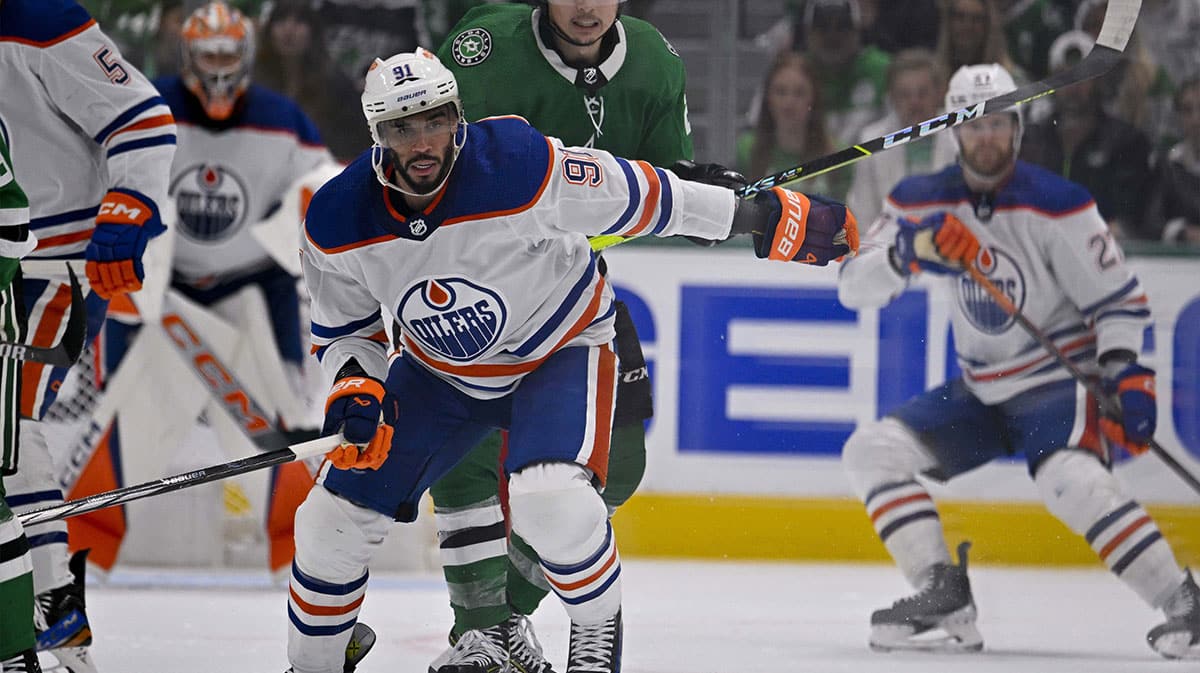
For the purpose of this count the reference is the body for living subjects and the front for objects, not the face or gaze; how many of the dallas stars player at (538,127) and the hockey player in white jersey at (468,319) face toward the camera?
2

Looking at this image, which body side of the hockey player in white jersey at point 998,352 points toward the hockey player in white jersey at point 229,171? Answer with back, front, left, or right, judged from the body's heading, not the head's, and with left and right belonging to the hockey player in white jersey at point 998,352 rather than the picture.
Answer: right

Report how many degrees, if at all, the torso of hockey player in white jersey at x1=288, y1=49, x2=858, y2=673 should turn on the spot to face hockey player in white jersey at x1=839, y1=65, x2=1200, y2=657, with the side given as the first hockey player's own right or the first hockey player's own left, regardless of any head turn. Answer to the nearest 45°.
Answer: approximately 135° to the first hockey player's own left

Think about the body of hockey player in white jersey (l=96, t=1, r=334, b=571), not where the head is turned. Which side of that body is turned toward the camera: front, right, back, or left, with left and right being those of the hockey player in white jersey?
front

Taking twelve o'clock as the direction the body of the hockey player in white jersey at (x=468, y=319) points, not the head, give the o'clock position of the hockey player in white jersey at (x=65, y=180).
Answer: the hockey player in white jersey at (x=65, y=180) is roughly at 4 o'clock from the hockey player in white jersey at (x=468, y=319).

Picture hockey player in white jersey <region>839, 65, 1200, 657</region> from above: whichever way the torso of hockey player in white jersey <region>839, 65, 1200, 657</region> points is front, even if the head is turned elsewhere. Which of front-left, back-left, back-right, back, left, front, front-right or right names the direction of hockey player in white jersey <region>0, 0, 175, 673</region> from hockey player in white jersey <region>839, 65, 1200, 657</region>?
front-right

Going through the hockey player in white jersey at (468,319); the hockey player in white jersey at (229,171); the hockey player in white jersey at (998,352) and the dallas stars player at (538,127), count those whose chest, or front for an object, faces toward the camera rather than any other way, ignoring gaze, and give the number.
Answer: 4

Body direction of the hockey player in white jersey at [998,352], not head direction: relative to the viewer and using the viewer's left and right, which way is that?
facing the viewer
